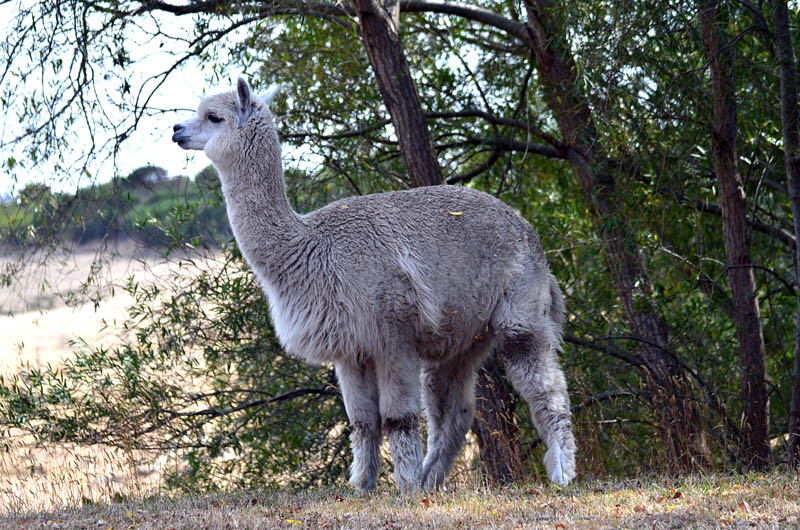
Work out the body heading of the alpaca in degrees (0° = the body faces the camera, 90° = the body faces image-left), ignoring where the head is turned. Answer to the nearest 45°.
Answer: approximately 90°

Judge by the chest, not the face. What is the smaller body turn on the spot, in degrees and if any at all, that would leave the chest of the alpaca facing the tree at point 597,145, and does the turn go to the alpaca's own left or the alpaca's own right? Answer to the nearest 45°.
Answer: approximately 135° to the alpaca's own right

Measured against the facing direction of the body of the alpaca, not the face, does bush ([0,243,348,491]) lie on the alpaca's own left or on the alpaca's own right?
on the alpaca's own right
